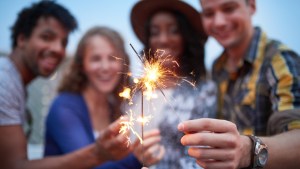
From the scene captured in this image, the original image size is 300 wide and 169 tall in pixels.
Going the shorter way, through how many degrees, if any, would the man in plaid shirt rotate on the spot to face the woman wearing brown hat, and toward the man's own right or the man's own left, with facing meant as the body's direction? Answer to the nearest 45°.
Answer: approximately 90° to the man's own right

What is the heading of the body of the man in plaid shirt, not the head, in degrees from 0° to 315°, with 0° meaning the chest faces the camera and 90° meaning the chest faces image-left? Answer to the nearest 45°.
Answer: approximately 45°
